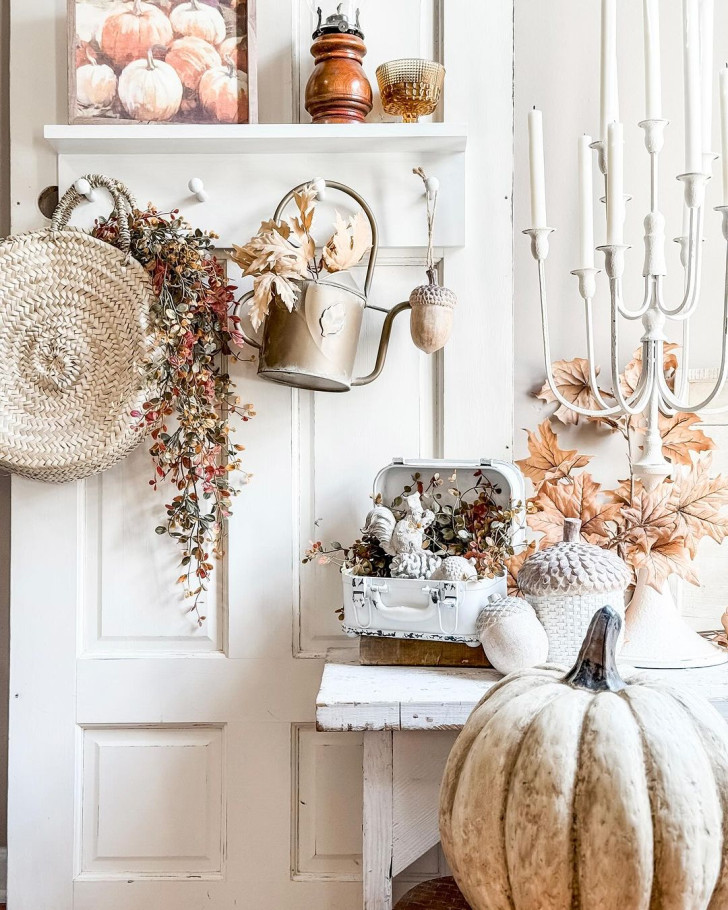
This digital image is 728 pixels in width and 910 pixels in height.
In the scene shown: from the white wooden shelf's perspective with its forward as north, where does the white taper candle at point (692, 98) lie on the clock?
The white taper candle is roughly at 10 o'clock from the white wooden shelf.

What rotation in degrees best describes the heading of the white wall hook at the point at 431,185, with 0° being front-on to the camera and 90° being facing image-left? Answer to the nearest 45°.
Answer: approximately 0°

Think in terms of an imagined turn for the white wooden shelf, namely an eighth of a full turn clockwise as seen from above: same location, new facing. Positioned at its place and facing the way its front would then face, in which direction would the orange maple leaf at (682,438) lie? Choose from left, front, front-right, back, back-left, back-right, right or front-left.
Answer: back-left

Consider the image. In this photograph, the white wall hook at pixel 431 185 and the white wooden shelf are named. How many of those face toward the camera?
2
